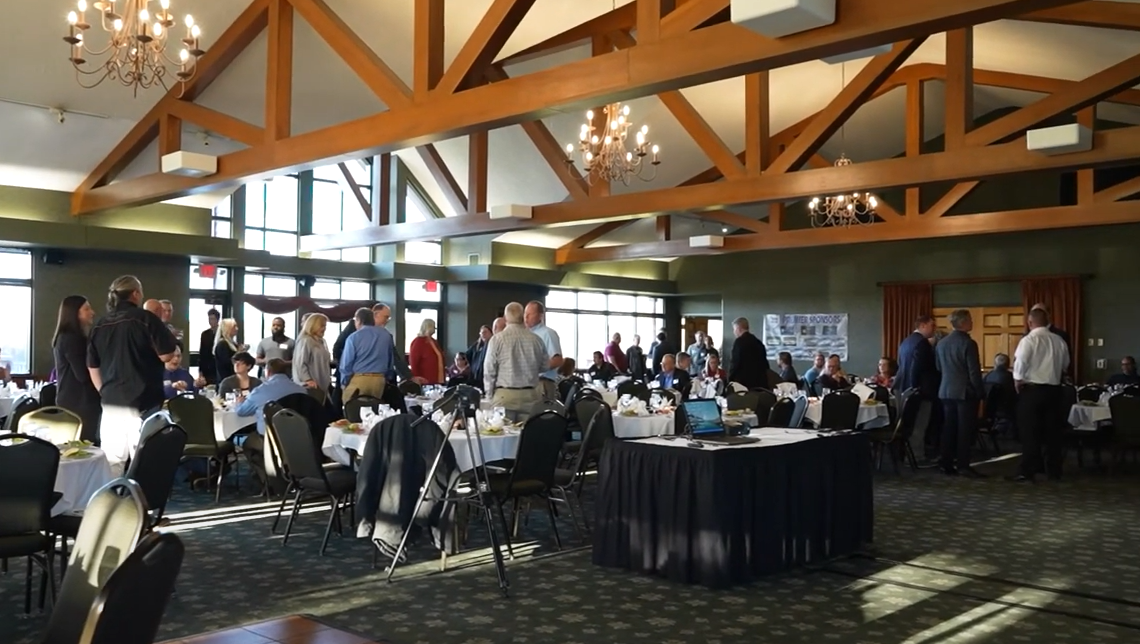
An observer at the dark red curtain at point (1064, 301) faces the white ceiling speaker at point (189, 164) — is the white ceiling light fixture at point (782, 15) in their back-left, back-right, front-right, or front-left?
front-left

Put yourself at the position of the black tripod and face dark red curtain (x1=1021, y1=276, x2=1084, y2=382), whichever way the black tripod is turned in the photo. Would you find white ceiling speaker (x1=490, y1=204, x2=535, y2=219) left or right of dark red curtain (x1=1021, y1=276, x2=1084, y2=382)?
left

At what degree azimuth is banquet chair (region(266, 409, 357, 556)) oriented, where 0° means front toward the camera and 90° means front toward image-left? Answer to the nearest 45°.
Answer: approximately 225°

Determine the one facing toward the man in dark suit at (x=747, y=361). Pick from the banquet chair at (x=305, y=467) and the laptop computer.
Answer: the banquet chair

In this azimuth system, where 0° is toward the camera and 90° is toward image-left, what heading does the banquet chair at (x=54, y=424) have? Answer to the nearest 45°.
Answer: approximately 0°

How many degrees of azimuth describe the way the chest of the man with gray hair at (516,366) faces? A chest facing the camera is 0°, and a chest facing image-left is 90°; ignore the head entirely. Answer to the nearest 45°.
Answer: approximately 180°

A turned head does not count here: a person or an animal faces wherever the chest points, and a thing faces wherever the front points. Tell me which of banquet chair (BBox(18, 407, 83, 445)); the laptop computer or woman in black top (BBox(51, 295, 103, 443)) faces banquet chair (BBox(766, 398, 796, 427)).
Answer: the woman in black top

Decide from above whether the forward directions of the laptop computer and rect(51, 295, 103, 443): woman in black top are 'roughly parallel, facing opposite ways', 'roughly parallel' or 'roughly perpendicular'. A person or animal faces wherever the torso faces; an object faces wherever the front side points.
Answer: roughly perpendicular

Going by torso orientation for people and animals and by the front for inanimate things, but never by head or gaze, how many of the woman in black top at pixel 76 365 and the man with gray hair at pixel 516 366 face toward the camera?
0

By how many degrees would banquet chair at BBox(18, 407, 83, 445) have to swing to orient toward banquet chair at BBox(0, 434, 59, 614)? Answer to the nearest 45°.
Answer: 0° — it already faces it

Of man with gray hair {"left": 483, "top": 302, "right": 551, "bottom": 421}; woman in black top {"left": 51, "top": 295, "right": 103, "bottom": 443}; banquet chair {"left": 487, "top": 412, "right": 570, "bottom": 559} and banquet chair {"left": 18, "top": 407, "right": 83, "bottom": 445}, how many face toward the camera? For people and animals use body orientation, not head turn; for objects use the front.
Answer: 1

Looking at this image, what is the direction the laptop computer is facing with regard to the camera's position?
facing the viewer and to the right of the viewer

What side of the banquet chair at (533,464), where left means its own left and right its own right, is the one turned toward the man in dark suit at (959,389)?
right

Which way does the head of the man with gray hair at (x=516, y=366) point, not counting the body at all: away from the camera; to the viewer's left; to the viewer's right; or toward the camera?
away from the camera

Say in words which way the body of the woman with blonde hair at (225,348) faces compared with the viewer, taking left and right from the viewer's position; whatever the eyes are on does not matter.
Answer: facing to the right of the viewer

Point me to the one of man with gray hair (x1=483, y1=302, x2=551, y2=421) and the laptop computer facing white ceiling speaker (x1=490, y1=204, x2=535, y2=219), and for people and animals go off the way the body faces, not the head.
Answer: the man with gray hair
